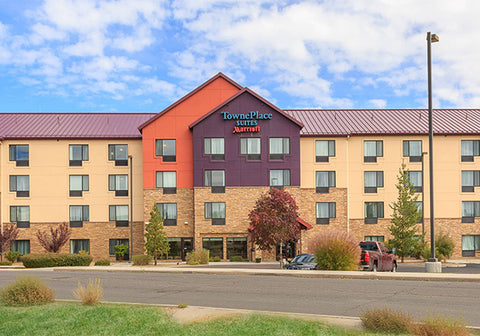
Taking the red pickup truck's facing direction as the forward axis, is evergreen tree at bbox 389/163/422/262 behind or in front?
in front

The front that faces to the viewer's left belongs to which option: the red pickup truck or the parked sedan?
the parked sedan

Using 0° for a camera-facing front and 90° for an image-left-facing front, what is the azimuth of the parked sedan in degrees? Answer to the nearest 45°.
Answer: approximately 90°

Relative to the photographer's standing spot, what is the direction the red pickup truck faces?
facing away from the viewer and to the right of the viewer

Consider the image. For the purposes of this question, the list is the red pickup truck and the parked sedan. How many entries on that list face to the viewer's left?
1
